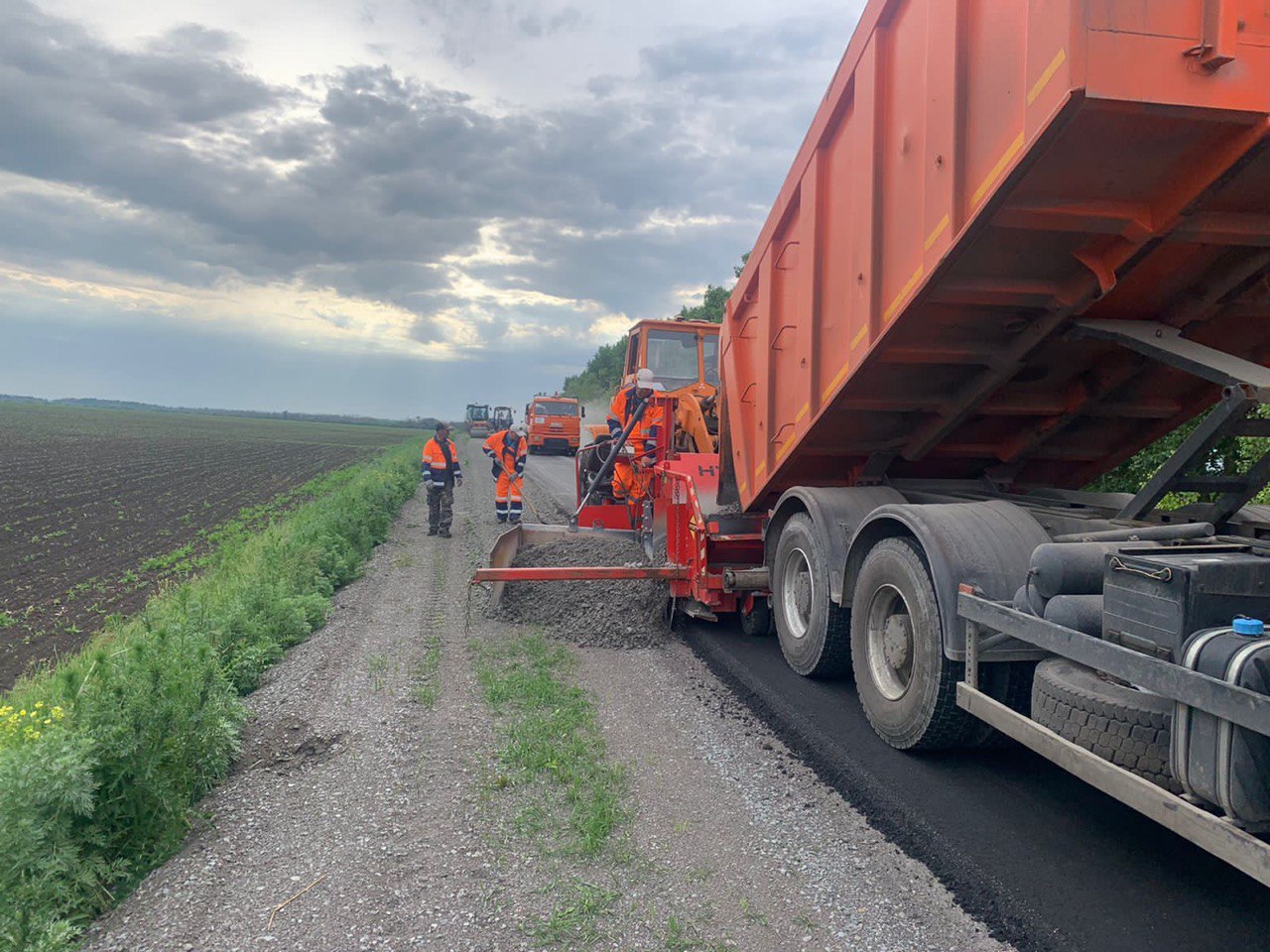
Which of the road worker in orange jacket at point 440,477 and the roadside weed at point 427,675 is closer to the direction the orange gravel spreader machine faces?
the roadside weed

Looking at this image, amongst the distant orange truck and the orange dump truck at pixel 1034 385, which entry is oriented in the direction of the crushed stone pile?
the distant orange truck

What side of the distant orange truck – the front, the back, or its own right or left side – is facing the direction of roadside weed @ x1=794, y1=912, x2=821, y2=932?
front

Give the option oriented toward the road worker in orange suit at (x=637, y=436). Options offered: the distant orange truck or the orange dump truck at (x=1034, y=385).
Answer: the distant orange truck

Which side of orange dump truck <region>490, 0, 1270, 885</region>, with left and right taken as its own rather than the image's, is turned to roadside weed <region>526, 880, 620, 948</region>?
right

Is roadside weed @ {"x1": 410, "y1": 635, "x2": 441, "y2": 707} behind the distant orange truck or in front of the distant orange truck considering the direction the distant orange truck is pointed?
in front

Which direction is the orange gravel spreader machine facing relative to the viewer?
toward the camera

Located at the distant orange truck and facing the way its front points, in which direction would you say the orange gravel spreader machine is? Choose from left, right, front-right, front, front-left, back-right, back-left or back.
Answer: front

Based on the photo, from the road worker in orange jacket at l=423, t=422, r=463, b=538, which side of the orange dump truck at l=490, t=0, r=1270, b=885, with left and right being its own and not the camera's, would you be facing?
back

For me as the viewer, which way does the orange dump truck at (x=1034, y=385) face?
facing the viewer and to the right of the viewer

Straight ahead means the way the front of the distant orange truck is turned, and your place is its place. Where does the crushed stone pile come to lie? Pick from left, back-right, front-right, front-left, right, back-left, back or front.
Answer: front

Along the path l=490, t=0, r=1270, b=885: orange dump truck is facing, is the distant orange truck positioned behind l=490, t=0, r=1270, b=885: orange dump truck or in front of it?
behind

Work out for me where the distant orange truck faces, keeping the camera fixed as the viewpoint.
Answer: facing the viewer
